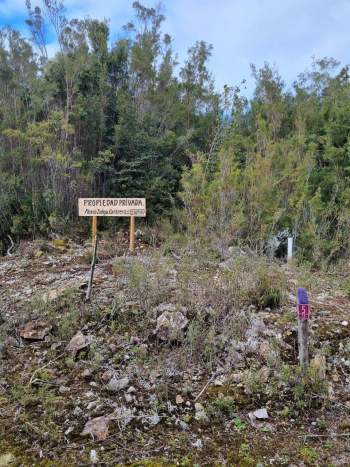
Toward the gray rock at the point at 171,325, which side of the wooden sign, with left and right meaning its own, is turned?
front

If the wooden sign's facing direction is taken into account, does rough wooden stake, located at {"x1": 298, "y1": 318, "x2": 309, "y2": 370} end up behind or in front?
in front

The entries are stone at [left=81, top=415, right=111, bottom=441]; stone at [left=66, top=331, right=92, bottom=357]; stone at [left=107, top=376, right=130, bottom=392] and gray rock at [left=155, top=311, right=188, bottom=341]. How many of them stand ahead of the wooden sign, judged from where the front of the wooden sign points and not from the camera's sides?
4

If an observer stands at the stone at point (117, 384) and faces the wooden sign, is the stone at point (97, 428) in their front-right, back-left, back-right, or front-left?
back-left

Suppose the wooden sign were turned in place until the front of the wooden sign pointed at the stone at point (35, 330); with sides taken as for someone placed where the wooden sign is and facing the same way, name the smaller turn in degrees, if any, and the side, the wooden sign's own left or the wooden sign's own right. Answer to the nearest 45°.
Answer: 0° — it already faces it

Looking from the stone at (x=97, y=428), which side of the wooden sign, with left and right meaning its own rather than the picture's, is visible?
front

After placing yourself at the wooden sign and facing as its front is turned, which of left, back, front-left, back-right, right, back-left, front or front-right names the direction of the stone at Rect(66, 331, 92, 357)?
front

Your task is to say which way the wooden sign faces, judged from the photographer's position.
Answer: facing the viewer

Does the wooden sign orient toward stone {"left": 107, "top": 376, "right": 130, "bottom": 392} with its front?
yes

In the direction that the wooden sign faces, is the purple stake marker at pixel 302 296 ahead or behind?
ahead

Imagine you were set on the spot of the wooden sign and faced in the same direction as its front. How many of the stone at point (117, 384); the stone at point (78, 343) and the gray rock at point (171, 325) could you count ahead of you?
3
